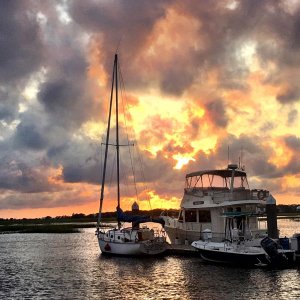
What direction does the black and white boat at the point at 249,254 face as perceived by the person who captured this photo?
facing away from the viewer and to the left of the viewer
